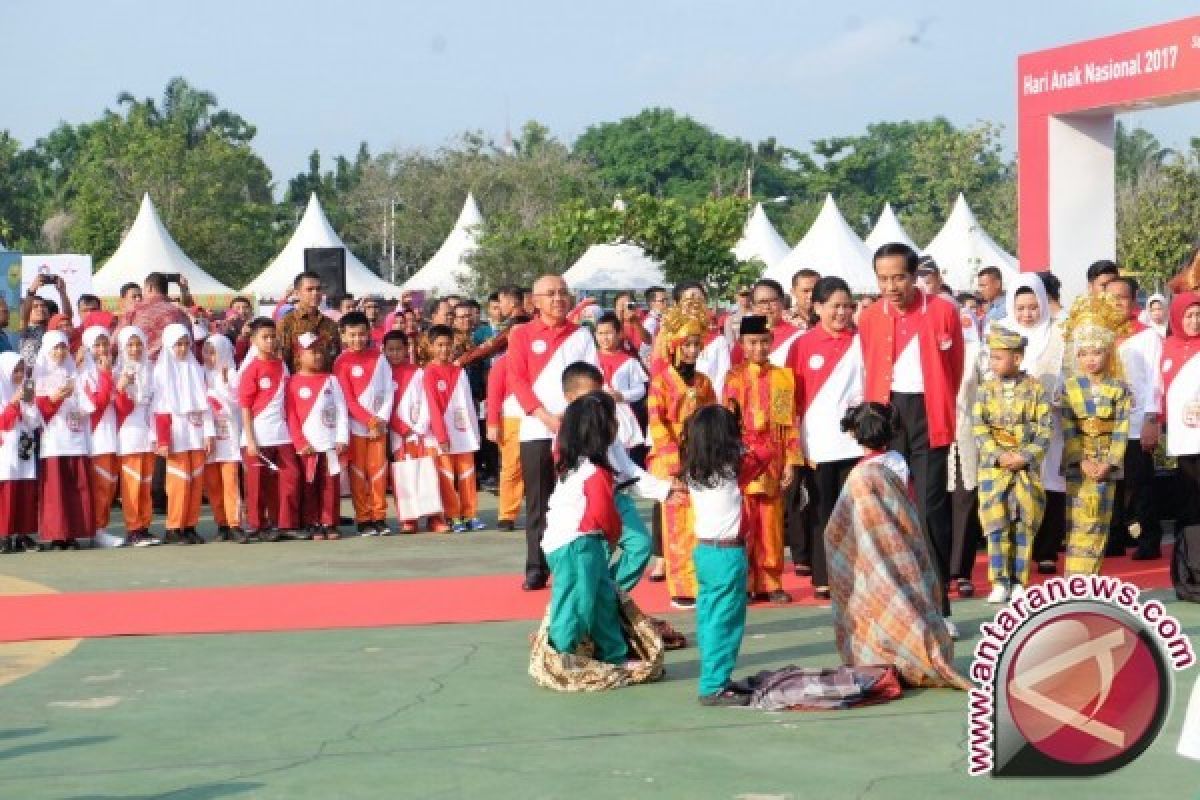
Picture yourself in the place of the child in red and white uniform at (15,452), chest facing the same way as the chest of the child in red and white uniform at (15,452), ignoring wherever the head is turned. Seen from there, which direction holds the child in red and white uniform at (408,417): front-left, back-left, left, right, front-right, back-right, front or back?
front-left

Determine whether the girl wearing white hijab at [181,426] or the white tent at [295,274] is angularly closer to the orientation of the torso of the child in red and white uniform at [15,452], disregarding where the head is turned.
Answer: the girl wearing white hijab

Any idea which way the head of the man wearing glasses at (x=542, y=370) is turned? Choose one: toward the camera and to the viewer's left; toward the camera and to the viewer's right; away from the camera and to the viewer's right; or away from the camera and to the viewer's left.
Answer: toward the camera and to the viewer's right

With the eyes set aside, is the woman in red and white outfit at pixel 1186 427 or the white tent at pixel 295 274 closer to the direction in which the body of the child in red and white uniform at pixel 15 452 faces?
the woman in red and white outfit

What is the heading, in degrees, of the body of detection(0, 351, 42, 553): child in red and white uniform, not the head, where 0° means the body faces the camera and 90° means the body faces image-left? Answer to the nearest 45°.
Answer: approximately 315°

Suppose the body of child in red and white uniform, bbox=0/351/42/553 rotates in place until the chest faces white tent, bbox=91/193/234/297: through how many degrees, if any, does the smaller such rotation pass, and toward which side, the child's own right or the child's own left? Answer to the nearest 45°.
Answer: approximately 135° to the child's own left

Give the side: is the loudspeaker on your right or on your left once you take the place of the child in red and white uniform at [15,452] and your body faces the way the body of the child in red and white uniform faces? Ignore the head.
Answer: on your left
